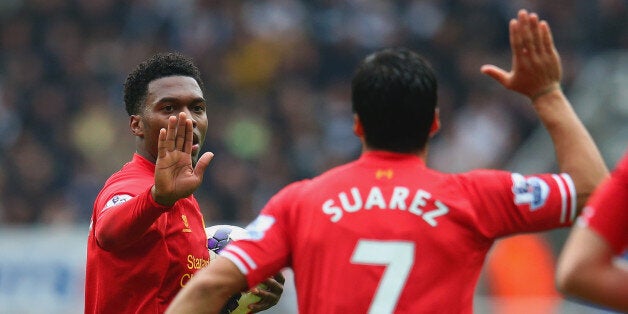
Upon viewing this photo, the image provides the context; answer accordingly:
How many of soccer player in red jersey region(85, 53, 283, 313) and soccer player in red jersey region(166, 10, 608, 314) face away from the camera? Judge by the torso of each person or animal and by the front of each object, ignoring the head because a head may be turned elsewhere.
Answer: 1

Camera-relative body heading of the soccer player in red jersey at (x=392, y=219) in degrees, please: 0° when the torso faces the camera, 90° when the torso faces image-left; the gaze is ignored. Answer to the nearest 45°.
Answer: approximately 180°

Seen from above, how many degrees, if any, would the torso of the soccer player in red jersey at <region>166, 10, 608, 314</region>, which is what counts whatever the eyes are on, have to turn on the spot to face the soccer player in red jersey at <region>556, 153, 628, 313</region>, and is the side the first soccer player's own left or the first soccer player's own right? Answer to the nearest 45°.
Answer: approximately 135° to the first soccer player's own right

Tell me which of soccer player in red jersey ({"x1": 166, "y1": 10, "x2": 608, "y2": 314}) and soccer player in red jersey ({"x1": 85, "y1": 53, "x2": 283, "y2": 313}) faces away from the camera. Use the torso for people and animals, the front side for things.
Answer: soccer player in red jersey ({"x1": 166, "y1": 10, "x2": 608, "y2": 314})

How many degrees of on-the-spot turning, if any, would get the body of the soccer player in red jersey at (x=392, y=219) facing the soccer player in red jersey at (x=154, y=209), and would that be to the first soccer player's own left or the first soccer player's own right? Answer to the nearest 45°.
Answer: approximately 45° to the first soccer player's own left

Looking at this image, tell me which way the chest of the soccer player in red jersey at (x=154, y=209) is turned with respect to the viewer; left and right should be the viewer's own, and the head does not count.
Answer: facing the viewer and to the right of the viewer

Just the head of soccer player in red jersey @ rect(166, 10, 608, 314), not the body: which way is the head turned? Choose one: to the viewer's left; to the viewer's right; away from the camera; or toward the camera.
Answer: away from the camera

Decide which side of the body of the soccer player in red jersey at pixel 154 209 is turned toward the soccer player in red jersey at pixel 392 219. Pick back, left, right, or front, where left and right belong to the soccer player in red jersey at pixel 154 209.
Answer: front

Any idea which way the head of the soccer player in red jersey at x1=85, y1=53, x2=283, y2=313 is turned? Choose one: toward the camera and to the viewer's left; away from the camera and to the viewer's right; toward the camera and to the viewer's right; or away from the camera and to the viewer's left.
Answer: toward the camera and to the viewer's right

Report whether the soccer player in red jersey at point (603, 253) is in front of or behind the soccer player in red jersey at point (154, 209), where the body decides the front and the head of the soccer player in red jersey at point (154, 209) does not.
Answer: in front
